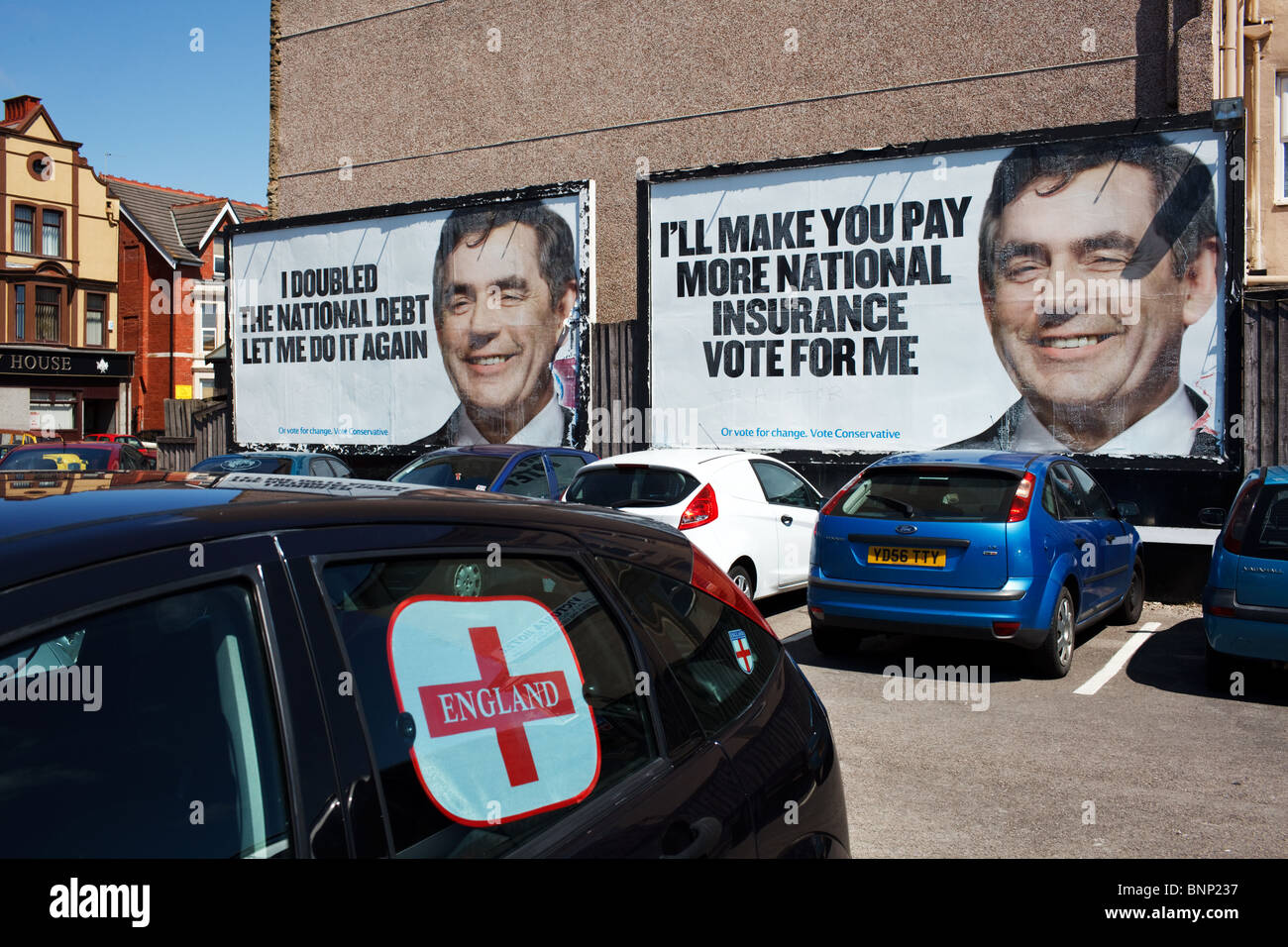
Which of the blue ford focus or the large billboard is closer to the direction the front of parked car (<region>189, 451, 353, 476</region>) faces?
the large billboard

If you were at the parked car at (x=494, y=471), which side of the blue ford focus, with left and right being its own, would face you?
left

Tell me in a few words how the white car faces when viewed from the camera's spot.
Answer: facing away from the viewer and to the right of the viewer

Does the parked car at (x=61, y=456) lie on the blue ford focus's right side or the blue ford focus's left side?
on its left

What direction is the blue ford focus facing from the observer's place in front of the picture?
facing away from the viewer and to the right of the viewer

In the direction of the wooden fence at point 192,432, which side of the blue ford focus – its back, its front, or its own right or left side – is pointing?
left

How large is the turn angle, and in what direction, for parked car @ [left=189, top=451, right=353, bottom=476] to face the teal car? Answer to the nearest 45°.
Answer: approximately 90° to its right

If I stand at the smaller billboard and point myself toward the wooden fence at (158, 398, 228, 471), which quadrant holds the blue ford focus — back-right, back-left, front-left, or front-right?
back-left

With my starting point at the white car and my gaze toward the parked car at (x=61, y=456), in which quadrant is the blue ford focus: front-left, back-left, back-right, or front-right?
back-left

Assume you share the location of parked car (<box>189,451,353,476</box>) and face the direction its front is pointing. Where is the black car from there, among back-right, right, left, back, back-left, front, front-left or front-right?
back-right

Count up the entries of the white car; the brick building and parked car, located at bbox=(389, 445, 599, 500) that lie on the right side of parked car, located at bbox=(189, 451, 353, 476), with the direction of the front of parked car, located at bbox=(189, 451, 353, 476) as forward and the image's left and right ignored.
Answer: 2

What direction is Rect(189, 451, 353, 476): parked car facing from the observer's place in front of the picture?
facing away from the viewer and to the right of the viewer
